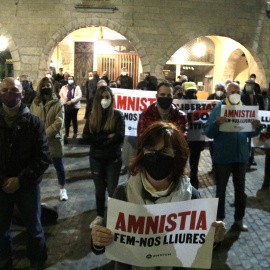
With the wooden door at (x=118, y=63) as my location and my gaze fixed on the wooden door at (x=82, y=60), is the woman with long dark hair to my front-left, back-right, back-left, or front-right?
back-left

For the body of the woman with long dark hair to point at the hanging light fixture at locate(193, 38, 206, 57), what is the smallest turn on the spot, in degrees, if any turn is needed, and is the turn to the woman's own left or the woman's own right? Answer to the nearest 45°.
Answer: approximately 180°

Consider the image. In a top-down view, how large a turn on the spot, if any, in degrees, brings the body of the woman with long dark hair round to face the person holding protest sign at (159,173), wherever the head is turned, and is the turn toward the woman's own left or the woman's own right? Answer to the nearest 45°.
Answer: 0° — they already face them

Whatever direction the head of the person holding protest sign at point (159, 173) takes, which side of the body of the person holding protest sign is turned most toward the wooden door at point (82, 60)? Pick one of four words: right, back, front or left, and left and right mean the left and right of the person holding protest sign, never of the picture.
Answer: back

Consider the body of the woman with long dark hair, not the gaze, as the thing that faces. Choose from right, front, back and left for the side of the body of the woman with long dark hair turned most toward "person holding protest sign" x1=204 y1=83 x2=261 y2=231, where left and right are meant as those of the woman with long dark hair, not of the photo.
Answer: left

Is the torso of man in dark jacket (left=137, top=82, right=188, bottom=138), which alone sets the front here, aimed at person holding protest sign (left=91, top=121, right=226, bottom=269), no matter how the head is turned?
yes

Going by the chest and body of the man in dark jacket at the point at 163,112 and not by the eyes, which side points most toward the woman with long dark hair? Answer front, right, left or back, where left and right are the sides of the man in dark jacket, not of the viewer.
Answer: right

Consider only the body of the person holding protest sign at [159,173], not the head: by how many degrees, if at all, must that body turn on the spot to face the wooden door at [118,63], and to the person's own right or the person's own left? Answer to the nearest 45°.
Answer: approximately 180°

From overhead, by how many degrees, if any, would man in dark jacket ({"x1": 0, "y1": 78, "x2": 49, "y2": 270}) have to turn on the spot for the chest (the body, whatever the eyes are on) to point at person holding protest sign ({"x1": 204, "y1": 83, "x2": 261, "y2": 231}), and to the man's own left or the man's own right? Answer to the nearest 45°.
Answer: approximately 90° to the man's own left

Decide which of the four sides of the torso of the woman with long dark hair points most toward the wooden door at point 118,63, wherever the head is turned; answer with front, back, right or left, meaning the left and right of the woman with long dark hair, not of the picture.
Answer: back
